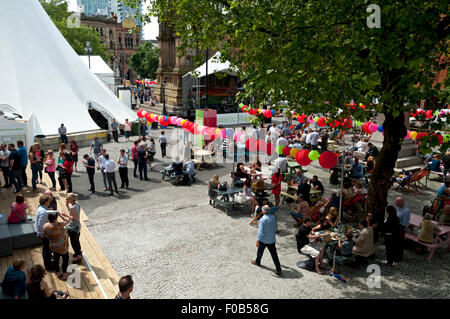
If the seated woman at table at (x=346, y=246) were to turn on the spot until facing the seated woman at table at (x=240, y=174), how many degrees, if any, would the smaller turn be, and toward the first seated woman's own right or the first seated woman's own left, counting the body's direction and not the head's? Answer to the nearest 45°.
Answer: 0° — they already face them

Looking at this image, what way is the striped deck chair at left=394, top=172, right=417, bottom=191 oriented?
to the viewer's left

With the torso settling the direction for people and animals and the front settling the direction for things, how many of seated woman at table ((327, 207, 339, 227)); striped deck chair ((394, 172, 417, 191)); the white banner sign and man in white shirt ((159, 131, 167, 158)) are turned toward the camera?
2

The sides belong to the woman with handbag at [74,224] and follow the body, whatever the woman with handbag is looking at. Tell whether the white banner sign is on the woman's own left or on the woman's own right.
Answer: on the woman's own right

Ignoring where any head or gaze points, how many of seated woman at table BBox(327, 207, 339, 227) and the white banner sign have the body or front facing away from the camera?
0

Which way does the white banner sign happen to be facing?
toward the camera

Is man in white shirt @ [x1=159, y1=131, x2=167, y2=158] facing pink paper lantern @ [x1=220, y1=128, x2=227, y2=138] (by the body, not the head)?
no

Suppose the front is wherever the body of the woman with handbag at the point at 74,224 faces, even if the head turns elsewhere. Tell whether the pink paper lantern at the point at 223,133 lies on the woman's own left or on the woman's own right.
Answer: on the woman's own right

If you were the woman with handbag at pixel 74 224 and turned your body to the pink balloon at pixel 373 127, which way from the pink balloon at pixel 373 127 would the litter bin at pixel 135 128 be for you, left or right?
left

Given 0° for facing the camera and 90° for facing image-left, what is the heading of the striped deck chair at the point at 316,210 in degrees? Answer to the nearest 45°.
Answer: approximately 45°
